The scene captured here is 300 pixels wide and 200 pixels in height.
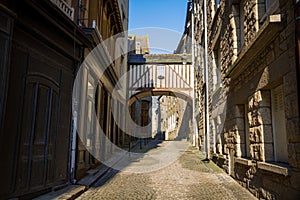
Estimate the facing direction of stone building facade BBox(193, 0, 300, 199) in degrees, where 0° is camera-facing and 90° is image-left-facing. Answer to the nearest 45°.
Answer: approximately 90°

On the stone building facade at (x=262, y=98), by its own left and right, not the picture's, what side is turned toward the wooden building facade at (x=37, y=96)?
front

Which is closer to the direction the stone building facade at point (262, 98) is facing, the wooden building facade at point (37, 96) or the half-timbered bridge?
the wooden building facade

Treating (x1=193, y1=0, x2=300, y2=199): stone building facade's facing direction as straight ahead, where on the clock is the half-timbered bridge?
The half-timbered bridge is roughly at 2 o'clock from the stone building facade.
